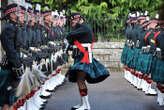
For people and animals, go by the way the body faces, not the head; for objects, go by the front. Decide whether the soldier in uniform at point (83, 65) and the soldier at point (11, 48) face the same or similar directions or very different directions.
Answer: very different directions

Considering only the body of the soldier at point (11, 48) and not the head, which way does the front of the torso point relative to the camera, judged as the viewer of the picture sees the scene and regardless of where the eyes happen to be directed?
to the viewer's right

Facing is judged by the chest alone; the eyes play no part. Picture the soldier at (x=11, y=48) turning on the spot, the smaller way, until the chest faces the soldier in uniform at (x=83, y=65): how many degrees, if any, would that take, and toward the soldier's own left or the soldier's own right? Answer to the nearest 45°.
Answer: approximately 45° to the soldier's own left
